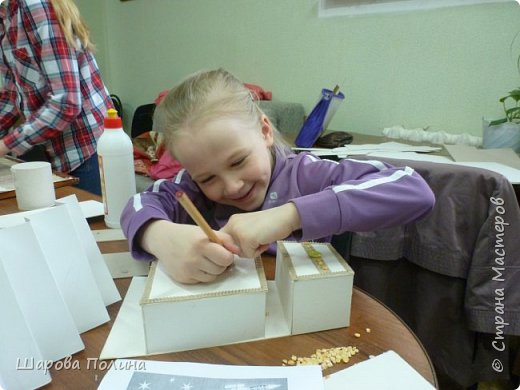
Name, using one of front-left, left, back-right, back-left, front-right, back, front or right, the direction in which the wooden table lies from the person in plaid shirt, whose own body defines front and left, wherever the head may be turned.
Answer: front-left

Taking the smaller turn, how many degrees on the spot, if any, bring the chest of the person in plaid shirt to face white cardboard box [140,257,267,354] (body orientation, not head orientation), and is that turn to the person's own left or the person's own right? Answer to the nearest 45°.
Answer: approximately 45° to the person's own left

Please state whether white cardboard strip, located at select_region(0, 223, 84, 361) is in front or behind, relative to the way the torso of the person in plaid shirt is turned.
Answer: in front

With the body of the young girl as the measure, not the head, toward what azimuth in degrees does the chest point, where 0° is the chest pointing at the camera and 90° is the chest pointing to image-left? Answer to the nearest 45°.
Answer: approximately 45°

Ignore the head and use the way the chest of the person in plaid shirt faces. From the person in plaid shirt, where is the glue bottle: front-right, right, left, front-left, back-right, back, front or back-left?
front-left
